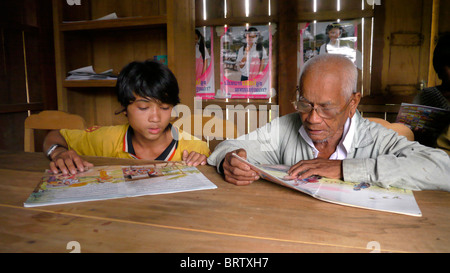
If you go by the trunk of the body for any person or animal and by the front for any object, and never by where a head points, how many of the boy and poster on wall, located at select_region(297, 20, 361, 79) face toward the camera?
2

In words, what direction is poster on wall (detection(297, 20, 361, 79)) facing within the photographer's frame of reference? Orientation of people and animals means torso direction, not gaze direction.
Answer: facing the viewer

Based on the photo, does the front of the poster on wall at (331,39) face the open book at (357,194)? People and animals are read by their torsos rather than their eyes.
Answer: yes

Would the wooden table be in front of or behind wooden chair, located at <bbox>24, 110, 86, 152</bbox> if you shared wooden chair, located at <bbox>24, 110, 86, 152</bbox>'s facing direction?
in front

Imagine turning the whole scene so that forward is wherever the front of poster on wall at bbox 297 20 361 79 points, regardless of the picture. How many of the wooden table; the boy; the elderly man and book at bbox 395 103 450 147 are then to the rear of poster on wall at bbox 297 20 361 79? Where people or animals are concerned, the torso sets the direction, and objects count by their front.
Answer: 0

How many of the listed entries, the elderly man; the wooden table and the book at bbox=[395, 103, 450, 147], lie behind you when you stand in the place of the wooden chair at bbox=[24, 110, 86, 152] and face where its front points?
0

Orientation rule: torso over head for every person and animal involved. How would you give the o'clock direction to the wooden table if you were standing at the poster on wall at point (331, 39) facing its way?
The wooden table is roughly at 12 o'clock from the poster on wall.

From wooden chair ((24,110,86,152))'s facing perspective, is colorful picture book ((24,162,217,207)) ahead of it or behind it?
ahead

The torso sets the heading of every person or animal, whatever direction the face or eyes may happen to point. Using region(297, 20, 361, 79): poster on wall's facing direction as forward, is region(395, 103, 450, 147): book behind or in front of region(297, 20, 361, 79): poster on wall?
in front

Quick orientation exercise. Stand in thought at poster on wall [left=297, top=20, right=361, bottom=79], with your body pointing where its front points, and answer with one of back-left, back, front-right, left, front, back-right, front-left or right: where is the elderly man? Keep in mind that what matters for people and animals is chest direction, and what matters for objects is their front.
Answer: front

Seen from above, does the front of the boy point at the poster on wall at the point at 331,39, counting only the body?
no

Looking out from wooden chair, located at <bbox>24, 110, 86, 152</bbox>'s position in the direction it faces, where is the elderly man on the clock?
The elderly man is roughly at 11 o'clock from the wooden chair.

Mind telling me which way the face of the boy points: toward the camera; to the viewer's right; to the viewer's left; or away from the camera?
toward the camera

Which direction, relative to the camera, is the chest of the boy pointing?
toward the camera

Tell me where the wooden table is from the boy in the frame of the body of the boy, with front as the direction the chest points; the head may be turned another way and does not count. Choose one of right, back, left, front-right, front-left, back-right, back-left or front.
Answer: front

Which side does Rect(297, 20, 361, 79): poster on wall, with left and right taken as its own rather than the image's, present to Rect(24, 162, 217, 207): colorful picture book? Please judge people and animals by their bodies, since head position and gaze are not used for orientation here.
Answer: front

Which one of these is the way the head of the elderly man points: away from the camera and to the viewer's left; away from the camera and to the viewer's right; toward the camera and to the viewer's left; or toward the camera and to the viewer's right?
toward the camera and to the viewer's left
